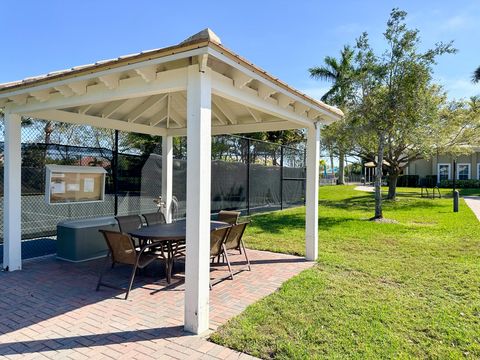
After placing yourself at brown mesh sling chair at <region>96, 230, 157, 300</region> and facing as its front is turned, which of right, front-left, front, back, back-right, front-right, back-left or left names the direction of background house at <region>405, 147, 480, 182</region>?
front

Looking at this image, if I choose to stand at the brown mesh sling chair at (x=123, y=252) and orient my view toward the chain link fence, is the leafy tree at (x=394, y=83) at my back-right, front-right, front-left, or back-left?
front-right

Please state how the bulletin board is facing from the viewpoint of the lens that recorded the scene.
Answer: facing the viewer and to the right of the viewer

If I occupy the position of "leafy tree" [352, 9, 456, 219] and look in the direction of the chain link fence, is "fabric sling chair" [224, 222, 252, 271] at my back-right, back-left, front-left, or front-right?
front-left

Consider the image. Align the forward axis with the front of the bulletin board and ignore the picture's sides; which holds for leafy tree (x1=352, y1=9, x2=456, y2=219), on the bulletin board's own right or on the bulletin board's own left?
on the bulletin board's own left

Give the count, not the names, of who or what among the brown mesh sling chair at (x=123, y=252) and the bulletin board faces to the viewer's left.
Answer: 0

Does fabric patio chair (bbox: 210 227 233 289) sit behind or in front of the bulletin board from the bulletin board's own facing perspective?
in front

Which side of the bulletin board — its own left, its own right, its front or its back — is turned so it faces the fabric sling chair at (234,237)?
front

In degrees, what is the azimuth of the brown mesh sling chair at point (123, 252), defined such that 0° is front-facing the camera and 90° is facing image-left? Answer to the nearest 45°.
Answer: approximately 225°

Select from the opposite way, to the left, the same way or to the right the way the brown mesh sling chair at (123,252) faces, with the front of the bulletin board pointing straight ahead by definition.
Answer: to the left
